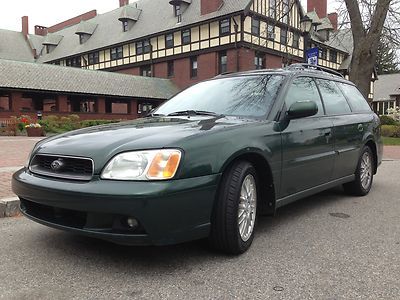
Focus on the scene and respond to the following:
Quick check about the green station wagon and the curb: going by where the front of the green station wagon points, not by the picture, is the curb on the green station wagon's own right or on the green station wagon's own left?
on the green station wagon's own right

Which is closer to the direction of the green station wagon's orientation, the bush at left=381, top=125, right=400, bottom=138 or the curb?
the curb

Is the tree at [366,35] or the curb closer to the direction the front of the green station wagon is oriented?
the curb

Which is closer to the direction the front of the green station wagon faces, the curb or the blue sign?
the curb

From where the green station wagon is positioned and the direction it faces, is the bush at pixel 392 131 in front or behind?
behind

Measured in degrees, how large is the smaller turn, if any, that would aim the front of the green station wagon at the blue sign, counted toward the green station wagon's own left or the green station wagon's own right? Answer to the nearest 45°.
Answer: approximately 135° to the green station wagon's own right

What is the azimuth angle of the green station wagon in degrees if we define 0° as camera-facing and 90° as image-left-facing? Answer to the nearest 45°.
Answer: approximately 45°

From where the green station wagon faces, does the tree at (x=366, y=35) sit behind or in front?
behind

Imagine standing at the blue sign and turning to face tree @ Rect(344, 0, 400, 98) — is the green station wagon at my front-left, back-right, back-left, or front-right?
back-right
